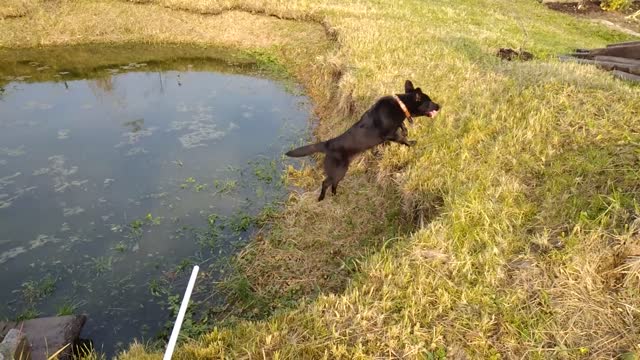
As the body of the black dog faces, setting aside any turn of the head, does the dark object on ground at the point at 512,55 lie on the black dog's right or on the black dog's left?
on the black dog's left

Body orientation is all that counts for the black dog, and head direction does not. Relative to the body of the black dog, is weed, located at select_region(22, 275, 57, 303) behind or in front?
behind

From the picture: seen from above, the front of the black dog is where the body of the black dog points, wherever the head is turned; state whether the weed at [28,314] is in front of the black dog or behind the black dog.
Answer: behind

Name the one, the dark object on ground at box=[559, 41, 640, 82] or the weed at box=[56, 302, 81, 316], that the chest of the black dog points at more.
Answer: the dark object on ground

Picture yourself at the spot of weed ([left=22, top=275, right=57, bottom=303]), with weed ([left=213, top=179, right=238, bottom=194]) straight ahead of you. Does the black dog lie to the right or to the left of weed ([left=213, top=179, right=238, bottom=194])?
right

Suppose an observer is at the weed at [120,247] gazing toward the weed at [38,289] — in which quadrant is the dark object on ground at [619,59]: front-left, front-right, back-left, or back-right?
back-left

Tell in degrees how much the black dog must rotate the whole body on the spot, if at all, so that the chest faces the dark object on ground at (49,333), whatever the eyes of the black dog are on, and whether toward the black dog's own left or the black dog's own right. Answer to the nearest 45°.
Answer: approximately 135° to the black dog's own right

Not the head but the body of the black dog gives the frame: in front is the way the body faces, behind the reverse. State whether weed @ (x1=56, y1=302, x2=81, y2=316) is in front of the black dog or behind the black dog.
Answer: behind

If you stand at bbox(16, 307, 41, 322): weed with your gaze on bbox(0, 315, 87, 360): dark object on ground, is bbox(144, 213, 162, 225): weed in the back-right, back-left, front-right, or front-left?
back-left

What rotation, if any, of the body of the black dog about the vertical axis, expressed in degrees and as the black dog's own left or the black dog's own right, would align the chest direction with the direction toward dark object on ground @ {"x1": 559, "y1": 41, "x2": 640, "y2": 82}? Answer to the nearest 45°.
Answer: approximately 45° to the black dog's own left

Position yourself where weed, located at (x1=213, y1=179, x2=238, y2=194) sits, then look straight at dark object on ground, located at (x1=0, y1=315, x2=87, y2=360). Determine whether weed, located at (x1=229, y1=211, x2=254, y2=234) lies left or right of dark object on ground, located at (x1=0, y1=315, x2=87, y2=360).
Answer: left

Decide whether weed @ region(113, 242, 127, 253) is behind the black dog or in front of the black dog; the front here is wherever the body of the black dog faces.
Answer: behind

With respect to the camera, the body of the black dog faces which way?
to the viewer's right
